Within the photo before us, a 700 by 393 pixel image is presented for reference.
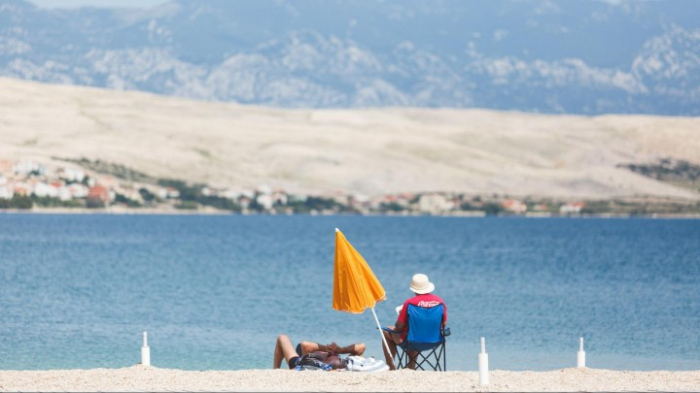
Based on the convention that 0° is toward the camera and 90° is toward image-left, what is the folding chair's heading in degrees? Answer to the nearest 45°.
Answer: approximately 135°

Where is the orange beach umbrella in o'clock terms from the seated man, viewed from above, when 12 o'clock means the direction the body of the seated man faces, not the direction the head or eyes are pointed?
The orange beach umbrella is roughly at 10 o'clock from the seated man.

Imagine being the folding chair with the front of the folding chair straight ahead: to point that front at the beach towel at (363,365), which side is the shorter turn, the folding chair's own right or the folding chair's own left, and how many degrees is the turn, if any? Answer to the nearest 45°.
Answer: approximately 90° to the folding chair's own left

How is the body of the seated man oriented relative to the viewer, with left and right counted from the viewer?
facing away from the viewer and to the left of the viewer

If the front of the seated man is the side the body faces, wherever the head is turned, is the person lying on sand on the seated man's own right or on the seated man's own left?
on the seated man's own left

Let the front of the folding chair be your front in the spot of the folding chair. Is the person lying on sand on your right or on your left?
on your left
